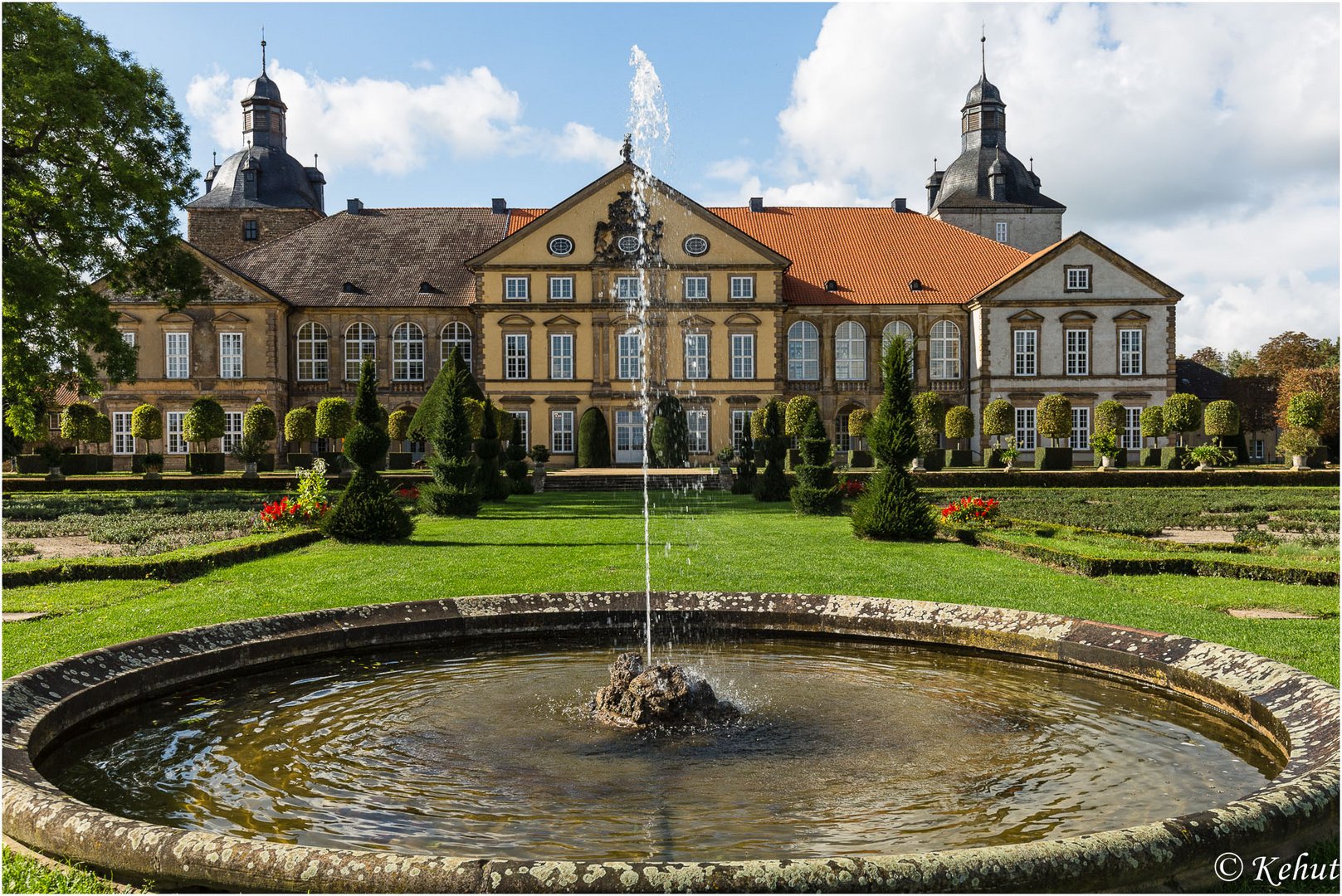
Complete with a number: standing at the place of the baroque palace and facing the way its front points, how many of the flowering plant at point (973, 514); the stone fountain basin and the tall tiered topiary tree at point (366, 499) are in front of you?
3

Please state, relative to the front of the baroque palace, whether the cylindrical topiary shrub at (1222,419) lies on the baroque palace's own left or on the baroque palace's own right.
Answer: on the baroque palace's own left

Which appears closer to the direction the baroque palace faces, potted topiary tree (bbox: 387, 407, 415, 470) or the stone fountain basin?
the stone fountain basin

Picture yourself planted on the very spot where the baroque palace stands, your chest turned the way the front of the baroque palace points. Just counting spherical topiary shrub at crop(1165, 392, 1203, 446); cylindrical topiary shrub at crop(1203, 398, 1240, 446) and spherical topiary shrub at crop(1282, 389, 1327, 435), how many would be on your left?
3

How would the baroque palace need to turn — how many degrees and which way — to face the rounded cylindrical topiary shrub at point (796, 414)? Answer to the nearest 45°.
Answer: approximately 45° to its left

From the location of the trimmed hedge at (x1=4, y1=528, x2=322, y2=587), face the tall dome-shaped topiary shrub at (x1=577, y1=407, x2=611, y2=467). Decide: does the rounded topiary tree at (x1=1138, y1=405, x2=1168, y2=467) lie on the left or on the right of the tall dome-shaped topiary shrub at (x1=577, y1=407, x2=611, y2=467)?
right

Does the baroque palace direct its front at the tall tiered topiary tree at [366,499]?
yes

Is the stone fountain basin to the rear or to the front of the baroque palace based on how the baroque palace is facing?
to the front

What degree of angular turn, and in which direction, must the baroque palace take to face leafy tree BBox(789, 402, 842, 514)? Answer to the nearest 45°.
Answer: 0° — it already faces it

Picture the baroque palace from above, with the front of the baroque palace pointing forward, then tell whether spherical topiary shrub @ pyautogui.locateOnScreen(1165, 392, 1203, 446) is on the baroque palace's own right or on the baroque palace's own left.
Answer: on the baroque palace's own left

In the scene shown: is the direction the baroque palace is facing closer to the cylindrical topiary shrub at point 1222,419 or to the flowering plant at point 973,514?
the flowering plant

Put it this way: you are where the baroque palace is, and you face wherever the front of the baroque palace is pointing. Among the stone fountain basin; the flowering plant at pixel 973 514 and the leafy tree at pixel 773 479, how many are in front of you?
3

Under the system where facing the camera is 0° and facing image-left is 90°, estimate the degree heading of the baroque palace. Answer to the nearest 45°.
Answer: approximately 0°

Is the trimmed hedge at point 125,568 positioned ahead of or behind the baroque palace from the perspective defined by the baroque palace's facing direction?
ahead

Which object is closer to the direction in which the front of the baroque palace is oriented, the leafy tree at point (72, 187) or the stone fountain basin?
the stone fountain basin
